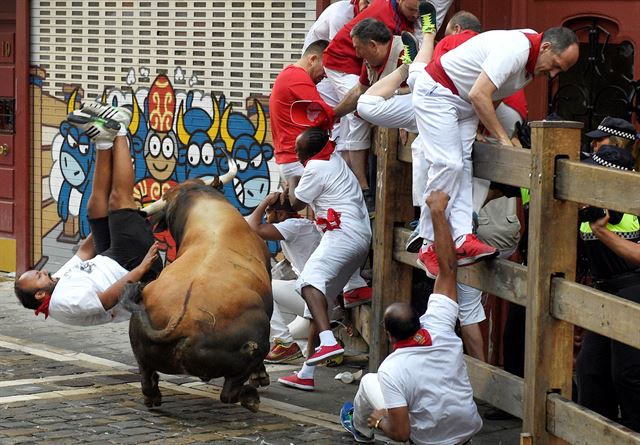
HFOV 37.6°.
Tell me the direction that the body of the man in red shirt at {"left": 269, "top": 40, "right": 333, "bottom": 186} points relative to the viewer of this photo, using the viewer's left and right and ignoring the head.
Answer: facing to the right of the viewer

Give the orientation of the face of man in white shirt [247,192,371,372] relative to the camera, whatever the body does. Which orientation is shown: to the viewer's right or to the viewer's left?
to the viewer's left

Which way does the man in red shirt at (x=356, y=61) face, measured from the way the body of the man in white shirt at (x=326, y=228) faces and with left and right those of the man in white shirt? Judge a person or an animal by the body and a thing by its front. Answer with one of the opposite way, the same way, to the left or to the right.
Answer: the opposite way

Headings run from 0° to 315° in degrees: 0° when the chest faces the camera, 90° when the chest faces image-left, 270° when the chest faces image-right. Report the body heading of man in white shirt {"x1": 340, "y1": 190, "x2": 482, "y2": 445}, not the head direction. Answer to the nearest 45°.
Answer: approximately 135°

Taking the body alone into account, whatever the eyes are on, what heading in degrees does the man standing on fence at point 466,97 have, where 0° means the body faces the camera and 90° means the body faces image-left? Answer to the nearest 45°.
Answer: approximately 270°

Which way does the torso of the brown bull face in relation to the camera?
away from the camera
